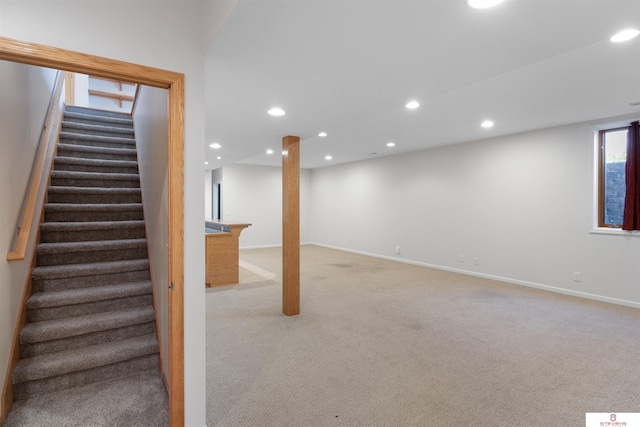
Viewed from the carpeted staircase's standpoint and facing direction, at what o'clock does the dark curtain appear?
The dark curtain is roughly at 10 o'clock from the carpeted staircase.

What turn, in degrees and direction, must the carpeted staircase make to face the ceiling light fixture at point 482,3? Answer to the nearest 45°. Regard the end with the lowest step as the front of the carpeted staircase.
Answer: approximately 45° to its left

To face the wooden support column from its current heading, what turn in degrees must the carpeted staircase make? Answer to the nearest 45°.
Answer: approximately 90° to its left

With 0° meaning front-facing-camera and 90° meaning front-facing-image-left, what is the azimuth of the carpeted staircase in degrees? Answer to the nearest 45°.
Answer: approximately 0°

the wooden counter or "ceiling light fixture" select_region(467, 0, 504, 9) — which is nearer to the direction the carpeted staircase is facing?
the ceiling light fixture

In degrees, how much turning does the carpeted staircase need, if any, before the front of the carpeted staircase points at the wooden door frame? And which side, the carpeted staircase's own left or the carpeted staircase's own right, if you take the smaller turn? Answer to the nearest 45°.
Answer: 0° — it already faces it

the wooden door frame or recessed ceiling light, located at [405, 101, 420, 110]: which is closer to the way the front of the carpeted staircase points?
the wooden door frame

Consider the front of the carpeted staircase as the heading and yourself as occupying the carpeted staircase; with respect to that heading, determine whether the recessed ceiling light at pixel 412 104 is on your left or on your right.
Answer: on your left

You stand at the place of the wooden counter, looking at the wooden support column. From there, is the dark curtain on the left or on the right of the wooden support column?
left
